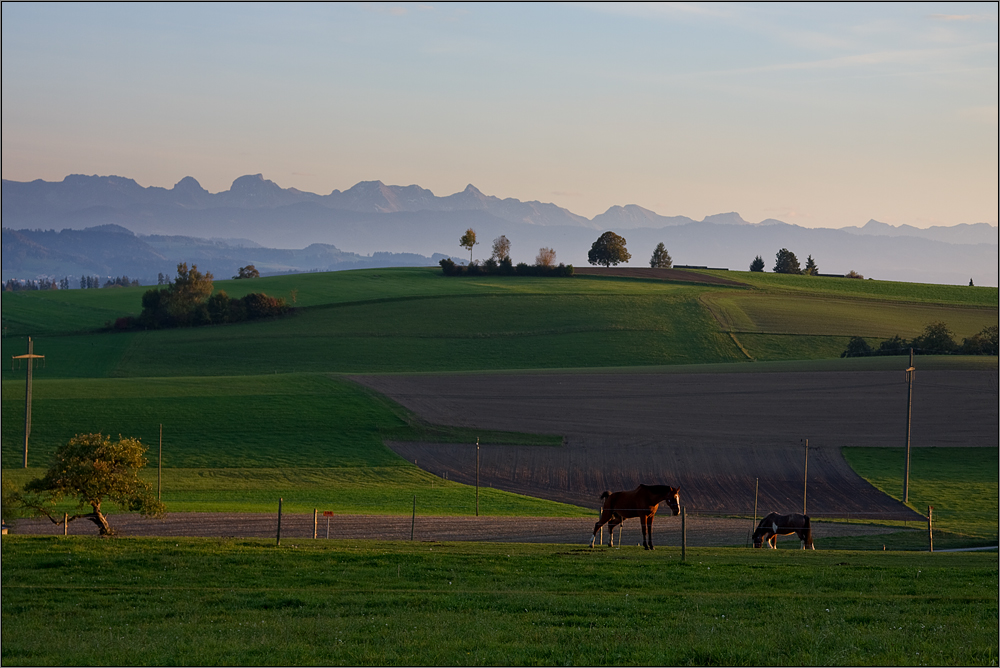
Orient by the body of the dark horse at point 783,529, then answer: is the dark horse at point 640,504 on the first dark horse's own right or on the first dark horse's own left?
on the first dark horse's own left

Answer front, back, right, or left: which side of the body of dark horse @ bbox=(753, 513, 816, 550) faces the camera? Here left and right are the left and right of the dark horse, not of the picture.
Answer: left

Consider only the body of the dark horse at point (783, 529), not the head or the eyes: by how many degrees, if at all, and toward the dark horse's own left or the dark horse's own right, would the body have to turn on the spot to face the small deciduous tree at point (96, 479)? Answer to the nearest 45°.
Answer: approximately 45° to the dark horse's own left
